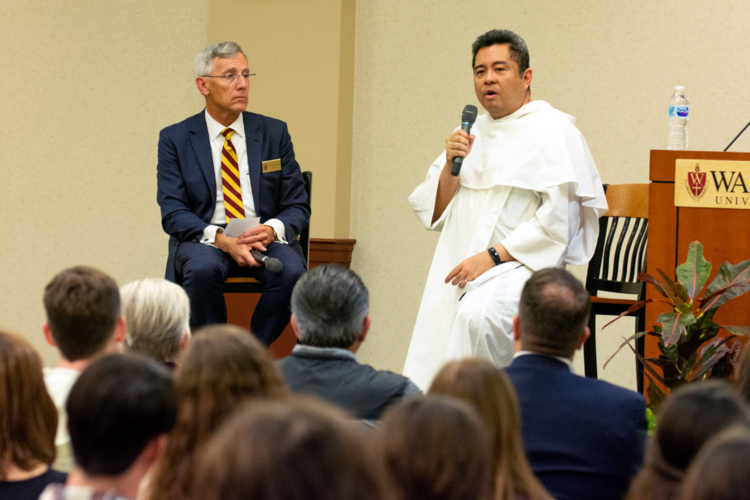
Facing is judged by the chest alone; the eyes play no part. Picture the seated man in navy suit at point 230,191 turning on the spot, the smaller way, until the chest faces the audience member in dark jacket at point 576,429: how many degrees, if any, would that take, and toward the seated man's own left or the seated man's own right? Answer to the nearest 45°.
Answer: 0° — they already face them

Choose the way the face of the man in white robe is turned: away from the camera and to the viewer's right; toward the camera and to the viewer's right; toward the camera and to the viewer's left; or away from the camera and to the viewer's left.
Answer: toward the camera and to the viewer's left

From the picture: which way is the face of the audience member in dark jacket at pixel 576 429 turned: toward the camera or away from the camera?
away from the camera

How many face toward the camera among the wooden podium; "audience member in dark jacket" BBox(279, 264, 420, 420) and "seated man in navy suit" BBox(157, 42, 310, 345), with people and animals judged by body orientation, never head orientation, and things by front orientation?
2

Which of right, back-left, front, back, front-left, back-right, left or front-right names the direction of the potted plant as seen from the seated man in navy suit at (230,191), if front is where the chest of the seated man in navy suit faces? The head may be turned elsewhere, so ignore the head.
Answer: front-left

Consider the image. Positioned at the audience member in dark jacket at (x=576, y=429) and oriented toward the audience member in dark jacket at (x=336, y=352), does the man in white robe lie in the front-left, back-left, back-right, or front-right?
front-right

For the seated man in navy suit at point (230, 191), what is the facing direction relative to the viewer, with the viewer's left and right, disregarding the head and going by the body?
facing the viewer

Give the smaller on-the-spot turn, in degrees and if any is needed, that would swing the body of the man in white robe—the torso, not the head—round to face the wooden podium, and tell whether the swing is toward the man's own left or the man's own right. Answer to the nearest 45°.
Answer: approximately 135° to the man's own left

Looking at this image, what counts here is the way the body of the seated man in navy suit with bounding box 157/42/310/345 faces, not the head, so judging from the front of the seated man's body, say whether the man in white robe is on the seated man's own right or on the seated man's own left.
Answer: on the seated man's own left

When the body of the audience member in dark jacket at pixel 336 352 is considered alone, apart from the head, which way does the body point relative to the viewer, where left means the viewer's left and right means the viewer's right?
facing away from the viewer

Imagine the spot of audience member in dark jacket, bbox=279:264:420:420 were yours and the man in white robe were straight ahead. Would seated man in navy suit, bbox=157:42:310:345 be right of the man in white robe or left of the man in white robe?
left

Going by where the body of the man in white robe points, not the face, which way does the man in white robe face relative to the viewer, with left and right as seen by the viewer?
facing the viewer and to the left of the viewer

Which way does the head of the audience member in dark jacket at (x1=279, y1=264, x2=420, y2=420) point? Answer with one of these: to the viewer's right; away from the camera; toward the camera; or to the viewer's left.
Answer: away from the camera

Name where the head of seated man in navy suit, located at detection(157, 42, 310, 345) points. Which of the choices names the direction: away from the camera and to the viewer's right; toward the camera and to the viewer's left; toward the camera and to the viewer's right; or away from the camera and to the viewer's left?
toward the camera and to the viewer's right

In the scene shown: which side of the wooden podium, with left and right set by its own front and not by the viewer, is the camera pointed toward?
front
